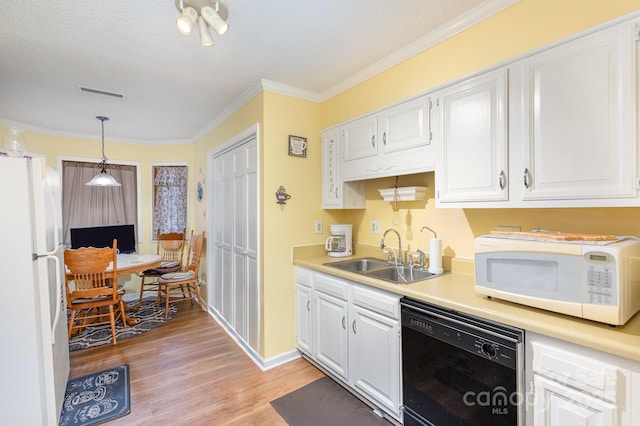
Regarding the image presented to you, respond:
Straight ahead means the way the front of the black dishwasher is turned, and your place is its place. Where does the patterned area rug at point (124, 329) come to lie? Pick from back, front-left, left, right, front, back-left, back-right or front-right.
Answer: front-right

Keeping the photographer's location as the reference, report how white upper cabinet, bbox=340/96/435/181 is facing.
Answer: facing the viewer and to the left of the viewer

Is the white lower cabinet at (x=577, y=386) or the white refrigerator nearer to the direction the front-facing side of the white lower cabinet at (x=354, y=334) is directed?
the white refrigerator

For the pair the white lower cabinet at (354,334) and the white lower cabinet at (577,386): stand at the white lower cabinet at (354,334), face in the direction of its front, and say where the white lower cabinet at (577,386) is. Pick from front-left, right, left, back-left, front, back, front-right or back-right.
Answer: left

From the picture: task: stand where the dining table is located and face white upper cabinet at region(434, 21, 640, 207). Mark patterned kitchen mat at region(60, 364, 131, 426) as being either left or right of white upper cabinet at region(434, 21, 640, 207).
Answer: right

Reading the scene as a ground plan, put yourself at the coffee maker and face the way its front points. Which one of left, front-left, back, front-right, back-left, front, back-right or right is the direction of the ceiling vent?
front-right

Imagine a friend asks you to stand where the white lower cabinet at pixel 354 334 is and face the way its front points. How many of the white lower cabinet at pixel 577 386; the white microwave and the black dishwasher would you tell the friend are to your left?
3

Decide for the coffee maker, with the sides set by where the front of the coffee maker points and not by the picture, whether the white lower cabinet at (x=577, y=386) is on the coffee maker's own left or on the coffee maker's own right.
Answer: on the coffee maker's own left

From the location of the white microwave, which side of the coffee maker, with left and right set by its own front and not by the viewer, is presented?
left

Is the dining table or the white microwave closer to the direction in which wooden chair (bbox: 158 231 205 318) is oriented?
the dining table
